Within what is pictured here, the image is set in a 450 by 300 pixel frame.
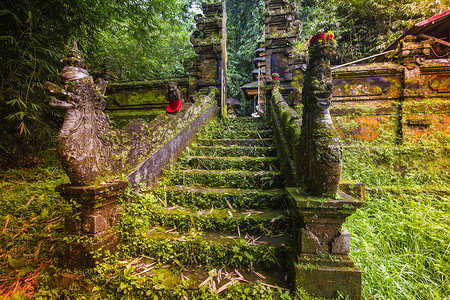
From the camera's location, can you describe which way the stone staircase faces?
facing the viewer

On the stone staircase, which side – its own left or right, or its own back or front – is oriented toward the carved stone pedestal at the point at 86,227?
right

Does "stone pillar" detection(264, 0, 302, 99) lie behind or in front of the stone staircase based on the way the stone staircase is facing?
behind

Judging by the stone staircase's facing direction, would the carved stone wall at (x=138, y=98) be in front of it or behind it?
behind

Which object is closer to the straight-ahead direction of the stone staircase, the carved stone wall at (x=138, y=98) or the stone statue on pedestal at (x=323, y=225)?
the stone statue on pedestal

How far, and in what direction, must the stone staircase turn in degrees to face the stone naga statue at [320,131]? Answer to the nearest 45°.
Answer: approximately 45° to its left

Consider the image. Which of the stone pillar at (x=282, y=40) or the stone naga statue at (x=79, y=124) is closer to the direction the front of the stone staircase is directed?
the stone naga statue

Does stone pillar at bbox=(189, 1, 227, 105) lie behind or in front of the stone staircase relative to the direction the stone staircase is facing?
behind

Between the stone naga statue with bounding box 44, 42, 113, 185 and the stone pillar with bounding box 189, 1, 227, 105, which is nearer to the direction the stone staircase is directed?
the stone naga statue

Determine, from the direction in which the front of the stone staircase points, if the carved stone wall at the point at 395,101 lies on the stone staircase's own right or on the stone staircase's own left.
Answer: on the stone staircase's own left

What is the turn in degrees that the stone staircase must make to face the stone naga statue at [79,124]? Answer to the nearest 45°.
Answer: approximately 90° to its right
